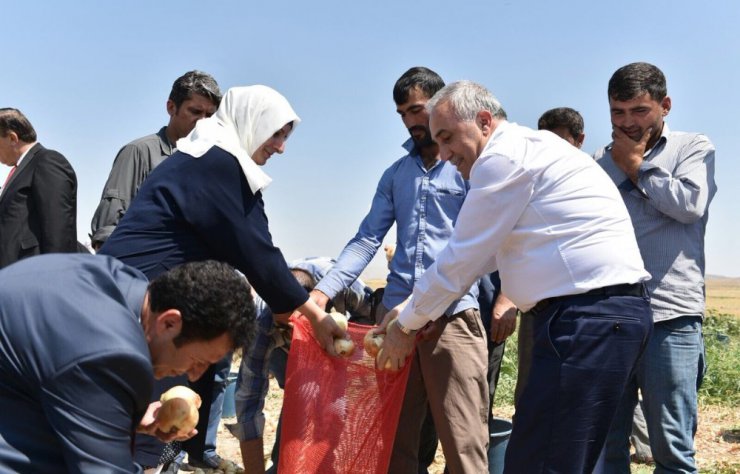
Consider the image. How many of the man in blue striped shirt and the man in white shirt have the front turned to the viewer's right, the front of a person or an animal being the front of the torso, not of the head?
0

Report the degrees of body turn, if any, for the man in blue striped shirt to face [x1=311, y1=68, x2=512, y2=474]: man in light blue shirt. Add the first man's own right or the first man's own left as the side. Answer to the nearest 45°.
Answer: approximately 45° to the first man's own right

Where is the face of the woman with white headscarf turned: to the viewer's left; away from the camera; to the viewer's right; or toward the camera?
to the viewer's right

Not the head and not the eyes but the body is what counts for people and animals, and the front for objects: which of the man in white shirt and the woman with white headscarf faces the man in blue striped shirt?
the woman with white headscarf

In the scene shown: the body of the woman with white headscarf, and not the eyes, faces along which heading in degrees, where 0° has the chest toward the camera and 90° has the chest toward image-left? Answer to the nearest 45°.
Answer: approximately 270°

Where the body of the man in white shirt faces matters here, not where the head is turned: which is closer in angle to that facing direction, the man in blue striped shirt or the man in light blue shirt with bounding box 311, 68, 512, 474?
the man in light blue shirt

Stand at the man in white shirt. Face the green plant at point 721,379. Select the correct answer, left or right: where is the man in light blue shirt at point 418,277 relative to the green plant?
left

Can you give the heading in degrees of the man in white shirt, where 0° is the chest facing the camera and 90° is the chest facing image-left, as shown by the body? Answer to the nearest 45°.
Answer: approximately 90°

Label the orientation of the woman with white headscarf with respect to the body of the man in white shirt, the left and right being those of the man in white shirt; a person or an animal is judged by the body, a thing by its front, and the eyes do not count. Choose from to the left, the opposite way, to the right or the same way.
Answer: the opposite way

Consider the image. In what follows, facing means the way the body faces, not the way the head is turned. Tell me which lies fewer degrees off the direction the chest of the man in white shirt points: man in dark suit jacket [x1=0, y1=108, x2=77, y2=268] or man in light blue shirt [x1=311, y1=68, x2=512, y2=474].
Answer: the man in dark suit jacket

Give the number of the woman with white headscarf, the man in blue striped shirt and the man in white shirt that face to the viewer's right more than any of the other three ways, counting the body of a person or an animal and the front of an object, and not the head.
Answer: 1

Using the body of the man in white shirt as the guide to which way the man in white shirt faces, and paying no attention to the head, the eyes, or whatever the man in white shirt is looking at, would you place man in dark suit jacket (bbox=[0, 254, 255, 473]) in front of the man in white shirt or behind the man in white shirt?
in front

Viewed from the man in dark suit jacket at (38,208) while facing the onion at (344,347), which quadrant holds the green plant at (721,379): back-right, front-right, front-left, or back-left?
front-left
